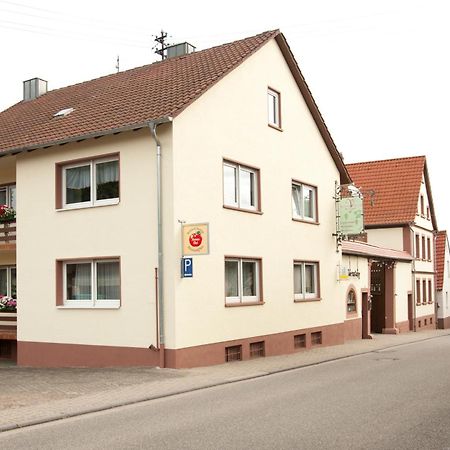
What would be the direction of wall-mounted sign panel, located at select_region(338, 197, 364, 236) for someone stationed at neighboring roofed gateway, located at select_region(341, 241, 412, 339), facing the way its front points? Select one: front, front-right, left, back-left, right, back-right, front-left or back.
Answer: front-right

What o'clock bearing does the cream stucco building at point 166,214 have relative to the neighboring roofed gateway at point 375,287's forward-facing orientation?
The cream stucco building is roughly at 2 o'clock from the neighboring roofed gateway.

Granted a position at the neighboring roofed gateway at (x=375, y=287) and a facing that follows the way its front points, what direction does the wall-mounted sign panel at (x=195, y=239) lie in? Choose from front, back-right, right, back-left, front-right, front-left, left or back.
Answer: front-right

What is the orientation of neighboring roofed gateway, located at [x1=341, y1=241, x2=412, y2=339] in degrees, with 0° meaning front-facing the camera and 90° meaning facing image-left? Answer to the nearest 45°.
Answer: approximately 315°

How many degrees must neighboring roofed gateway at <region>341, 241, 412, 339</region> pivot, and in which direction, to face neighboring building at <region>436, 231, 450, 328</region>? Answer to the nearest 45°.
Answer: approximately 135° to its left
